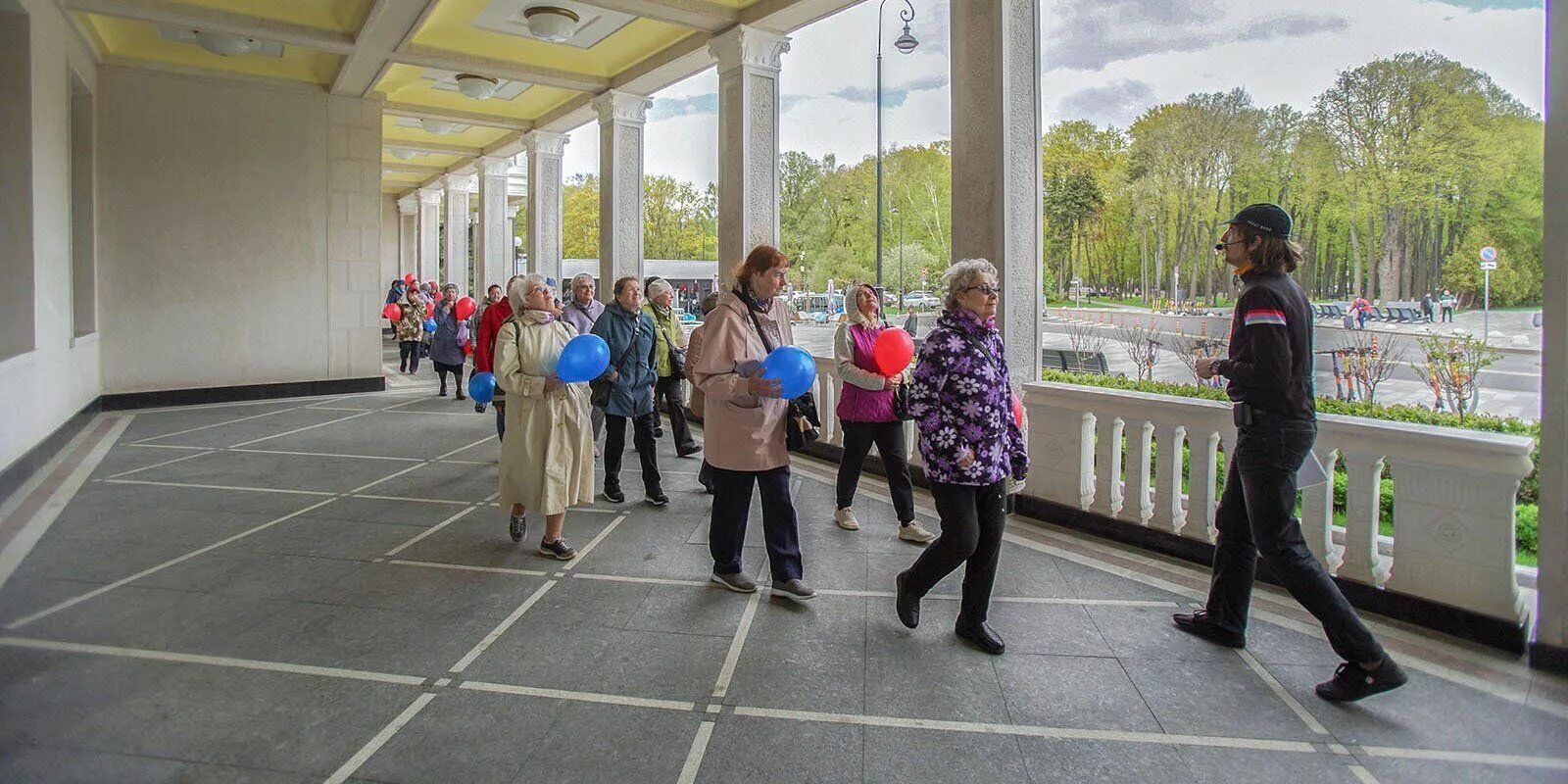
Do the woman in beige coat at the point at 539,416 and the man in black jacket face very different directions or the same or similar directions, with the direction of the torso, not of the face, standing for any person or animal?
very different directions

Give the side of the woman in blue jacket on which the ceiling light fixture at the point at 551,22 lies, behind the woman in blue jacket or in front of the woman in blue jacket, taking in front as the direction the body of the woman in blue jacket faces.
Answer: behind

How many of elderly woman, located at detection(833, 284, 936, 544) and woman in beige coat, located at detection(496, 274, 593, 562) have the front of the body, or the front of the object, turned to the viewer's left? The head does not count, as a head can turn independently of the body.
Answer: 0

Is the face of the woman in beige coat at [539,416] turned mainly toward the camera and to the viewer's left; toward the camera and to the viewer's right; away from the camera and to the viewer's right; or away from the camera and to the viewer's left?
toward the camera and to the viewer's right

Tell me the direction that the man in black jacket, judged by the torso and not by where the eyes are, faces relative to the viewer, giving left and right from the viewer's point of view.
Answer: facing to the left of the viewer

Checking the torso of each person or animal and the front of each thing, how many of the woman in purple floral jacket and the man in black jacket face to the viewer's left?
1

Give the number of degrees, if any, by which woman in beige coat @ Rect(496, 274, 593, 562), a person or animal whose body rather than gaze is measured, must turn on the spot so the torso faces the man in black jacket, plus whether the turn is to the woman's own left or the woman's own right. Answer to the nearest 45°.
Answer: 0° — they already face them

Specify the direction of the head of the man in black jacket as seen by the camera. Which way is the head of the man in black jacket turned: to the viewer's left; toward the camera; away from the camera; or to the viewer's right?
to the viewer's left
